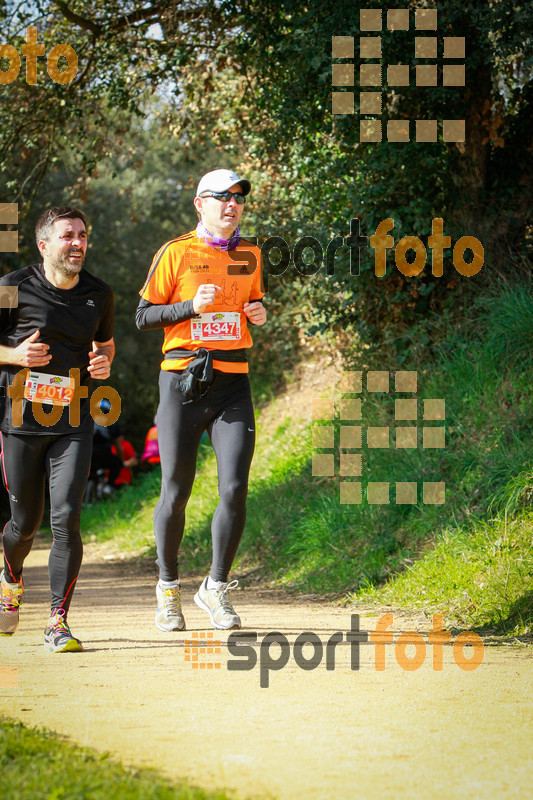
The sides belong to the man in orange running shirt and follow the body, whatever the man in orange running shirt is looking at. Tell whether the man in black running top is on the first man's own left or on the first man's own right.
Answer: on the first man's own right

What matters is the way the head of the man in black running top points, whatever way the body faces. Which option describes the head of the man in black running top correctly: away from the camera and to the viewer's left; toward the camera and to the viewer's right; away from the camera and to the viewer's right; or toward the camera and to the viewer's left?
toward the camera and to the viewer's right

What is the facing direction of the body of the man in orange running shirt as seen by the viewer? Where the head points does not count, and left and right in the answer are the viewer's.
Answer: facing the viewer and to the right of the viewer
